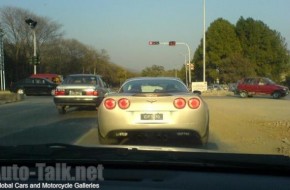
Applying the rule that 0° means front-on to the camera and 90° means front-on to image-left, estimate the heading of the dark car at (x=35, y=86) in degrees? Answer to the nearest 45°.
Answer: approximately 90°

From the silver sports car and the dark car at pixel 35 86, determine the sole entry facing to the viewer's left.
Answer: the dark car

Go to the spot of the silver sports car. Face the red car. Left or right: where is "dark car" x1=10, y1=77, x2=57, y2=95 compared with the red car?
left

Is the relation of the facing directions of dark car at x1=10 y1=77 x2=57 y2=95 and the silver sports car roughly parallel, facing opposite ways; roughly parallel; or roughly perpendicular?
roughly perpendicular

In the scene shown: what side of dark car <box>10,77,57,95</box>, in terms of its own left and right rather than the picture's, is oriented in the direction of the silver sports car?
left

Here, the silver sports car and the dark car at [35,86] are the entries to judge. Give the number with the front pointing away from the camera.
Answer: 1

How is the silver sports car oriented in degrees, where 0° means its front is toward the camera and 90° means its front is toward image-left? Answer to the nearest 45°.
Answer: approximately 180°
